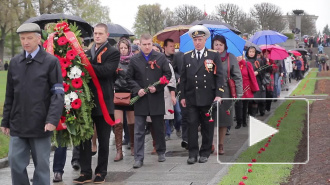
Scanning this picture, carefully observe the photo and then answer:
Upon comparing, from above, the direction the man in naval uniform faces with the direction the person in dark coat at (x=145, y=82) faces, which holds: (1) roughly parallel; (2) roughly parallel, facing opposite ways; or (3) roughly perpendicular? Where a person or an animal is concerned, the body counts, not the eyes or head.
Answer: roughly parallel

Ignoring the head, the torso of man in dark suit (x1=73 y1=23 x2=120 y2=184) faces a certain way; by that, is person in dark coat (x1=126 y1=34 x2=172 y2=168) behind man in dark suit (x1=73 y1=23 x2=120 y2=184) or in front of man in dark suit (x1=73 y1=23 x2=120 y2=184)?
behind

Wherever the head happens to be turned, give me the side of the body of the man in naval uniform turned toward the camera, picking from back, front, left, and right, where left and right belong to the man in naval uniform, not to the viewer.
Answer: front

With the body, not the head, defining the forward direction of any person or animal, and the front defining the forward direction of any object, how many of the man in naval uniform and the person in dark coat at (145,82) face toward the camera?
2

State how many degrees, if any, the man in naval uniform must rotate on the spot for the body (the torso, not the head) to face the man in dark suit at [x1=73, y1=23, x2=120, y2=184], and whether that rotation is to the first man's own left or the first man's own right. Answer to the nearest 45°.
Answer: approximately 45° to the first man's own right

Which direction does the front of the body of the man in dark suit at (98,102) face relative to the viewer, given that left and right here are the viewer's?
facing the viewer and to the left of the viewer

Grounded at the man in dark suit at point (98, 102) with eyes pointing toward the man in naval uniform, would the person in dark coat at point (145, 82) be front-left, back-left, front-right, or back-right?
front-left

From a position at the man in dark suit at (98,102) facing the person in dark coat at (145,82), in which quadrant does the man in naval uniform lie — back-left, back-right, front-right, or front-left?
front-right

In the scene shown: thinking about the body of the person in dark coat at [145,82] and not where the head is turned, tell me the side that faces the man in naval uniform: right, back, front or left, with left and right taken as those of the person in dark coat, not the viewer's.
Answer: left

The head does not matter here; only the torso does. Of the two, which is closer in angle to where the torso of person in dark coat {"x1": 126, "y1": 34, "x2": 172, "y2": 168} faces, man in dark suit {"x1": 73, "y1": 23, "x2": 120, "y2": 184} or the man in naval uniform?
the man in dark suit

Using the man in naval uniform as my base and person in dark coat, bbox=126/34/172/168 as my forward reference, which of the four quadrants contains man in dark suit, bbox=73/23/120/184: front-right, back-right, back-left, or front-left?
front-left

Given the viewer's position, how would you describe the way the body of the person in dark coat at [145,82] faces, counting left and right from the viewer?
facing the viewer

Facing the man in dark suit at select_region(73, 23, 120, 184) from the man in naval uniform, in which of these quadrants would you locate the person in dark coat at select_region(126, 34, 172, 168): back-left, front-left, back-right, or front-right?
front-right
